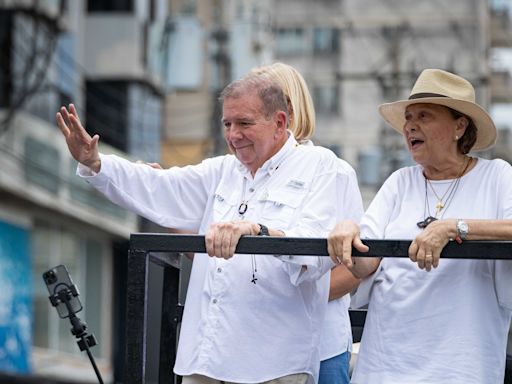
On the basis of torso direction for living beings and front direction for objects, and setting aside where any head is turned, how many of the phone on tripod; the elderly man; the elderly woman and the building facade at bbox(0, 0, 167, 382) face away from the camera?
1

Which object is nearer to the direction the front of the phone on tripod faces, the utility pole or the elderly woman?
the utility pole

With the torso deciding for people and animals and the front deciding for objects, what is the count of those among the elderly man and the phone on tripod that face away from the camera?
1

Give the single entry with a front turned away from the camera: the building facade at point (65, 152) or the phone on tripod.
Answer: the phone on tripod

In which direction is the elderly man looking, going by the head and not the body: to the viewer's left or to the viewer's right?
to the viewer's left

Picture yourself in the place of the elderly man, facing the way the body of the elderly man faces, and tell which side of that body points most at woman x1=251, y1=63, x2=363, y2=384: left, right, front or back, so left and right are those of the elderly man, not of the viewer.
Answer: back

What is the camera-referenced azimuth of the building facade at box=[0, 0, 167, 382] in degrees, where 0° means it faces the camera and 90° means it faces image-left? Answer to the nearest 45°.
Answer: approximately 315°

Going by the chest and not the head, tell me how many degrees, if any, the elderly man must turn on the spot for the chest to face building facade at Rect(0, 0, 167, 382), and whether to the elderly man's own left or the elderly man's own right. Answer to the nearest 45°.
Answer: approximately 135° to the elderly man's own right

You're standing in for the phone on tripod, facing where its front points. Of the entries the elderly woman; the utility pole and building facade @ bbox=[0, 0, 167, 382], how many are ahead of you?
2

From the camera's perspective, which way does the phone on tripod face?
away from the camera

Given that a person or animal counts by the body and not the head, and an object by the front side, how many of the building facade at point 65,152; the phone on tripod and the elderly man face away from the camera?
1

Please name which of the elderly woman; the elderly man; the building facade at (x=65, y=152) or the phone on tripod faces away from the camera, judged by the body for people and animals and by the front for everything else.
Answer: the phone on tripod
